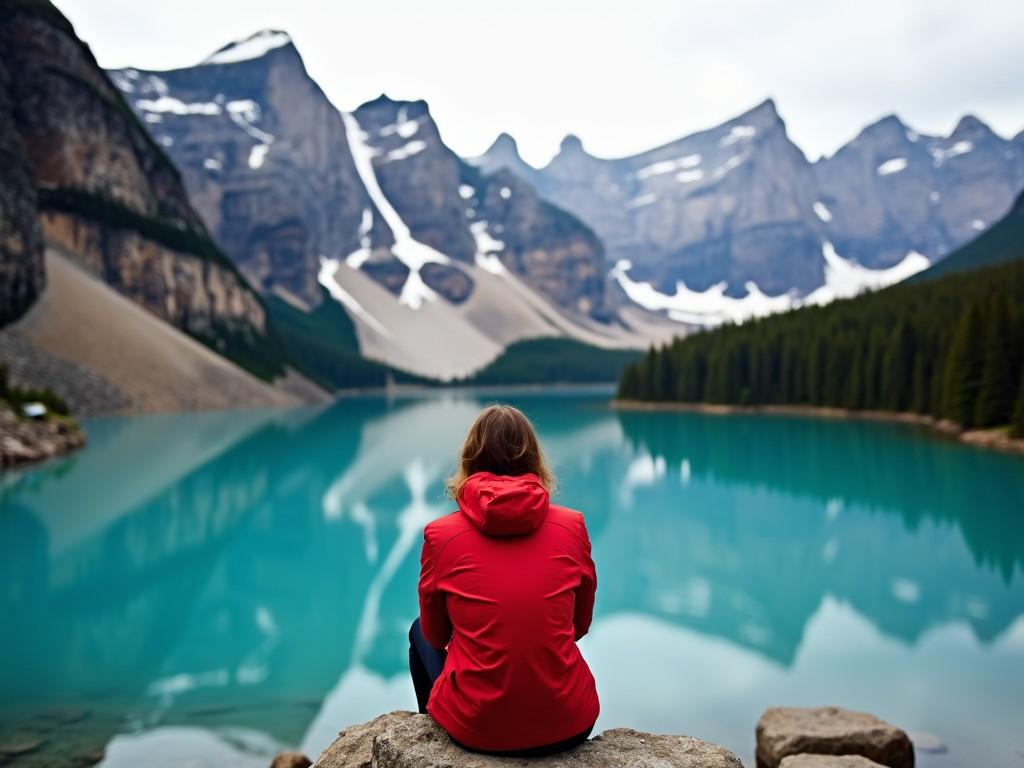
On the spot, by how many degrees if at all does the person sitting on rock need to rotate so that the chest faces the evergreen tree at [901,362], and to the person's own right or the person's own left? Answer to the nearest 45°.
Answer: approximately 45° to the person's own right

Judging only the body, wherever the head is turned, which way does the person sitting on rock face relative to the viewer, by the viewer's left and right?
facing away from the viewer

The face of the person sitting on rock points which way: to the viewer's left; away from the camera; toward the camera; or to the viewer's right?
away from the camera

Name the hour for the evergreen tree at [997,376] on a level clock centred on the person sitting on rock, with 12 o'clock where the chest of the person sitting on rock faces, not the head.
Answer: The evergreen tree is roughly at 1 o'clock from the person sitting on rock.

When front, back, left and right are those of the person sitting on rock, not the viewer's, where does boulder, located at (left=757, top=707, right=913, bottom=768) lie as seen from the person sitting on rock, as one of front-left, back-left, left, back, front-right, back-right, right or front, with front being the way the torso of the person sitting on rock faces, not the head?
front-right

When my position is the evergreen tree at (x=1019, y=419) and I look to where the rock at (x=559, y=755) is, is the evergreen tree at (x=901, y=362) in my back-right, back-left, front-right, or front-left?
back-right

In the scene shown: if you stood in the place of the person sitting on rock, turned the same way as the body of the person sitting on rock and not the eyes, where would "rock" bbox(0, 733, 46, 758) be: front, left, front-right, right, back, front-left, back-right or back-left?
front-left

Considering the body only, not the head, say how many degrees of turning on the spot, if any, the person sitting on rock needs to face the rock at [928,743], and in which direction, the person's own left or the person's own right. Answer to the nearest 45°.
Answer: approximately 45° to the person's own right
